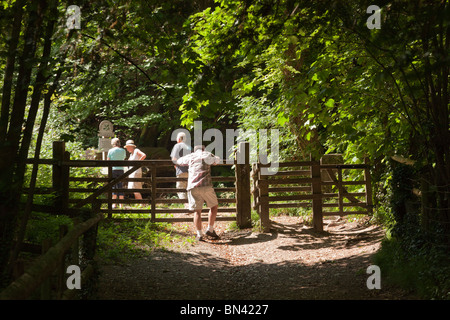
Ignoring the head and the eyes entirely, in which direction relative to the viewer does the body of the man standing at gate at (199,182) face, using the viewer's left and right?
facing away from the viewer

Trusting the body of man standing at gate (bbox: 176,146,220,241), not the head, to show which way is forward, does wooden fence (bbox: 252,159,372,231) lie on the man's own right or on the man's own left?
on the man's own right

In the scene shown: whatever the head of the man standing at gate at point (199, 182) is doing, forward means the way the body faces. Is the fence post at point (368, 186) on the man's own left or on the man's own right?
on the man's own right

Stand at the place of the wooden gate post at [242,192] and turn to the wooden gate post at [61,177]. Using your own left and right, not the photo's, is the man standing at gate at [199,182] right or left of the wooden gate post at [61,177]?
left

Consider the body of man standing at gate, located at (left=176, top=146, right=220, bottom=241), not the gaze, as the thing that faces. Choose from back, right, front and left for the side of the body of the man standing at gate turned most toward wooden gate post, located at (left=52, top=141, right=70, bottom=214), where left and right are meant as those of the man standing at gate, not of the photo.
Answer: left

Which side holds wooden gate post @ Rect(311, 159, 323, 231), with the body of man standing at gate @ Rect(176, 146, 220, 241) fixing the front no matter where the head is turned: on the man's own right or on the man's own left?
on the man's own right
